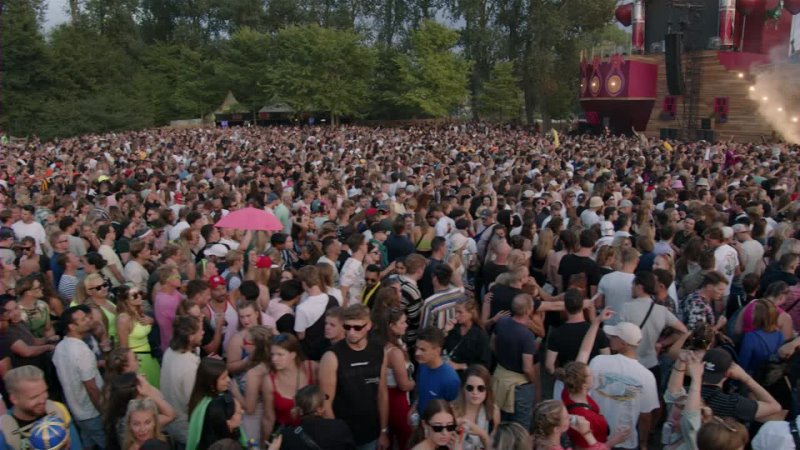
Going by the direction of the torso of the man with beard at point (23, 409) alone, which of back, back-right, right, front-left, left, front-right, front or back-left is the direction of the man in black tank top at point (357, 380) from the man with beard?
front-left

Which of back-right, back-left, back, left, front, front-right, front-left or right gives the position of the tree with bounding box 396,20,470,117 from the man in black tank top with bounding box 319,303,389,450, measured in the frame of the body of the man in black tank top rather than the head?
back

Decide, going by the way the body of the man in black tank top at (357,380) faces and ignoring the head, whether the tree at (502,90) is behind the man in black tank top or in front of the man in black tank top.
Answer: behind

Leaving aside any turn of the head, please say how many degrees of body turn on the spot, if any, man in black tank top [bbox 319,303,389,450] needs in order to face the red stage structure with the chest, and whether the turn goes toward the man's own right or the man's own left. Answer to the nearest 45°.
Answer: approximately 135° to the man's own left

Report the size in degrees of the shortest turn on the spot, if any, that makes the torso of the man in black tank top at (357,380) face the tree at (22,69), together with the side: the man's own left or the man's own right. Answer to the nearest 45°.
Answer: approximately 135° to the man's own right

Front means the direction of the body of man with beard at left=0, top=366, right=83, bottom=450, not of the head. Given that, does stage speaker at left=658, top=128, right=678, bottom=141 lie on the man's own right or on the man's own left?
on the man's own left

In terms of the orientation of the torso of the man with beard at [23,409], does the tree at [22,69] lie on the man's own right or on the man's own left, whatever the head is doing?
on the man's own left

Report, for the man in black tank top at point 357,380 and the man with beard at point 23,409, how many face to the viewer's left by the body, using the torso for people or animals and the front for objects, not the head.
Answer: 0

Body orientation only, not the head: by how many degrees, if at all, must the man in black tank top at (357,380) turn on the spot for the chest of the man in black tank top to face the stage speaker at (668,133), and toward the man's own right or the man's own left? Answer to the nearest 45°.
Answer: approximately 135° to the man's own left

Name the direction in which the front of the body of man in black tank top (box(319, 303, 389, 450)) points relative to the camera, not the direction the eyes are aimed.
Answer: toward the camera

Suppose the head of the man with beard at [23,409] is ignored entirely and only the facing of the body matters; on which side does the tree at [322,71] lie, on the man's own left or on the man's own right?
on the man's own left
